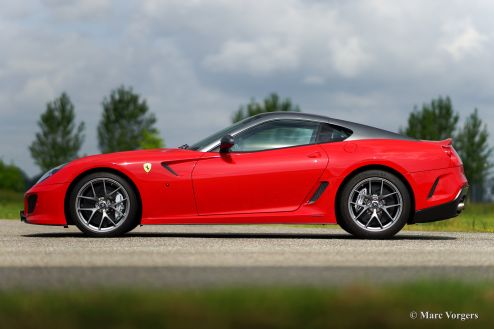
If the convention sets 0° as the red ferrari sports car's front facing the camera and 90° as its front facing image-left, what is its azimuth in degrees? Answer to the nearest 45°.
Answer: approximately 90°
